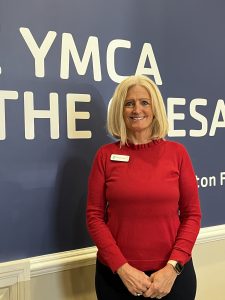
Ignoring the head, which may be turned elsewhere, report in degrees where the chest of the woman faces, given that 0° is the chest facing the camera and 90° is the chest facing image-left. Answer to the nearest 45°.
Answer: approximately 0°
